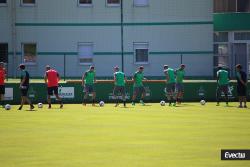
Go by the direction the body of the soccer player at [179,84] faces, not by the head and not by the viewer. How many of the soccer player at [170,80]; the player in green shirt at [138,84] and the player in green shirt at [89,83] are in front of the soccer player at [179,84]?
0

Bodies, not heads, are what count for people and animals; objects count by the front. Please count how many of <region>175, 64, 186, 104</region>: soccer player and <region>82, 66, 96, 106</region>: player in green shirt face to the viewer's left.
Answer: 0

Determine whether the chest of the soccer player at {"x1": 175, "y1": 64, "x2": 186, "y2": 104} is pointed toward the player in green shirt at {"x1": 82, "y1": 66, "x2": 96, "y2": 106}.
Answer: no

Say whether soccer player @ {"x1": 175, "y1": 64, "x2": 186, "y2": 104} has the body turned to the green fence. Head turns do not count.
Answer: no

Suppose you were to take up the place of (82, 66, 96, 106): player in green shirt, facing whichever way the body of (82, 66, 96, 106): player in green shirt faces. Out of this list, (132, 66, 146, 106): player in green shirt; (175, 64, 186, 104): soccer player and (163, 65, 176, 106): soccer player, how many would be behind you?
0
